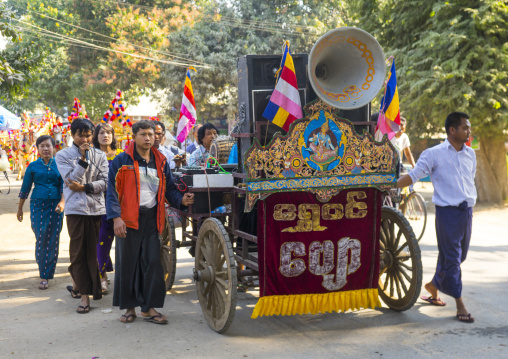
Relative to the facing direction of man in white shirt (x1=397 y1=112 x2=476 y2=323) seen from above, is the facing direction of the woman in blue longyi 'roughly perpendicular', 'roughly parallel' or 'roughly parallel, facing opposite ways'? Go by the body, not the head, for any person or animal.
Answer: roughly parallel

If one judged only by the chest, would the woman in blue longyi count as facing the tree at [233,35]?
no

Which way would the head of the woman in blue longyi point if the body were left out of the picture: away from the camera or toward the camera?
toward the camera

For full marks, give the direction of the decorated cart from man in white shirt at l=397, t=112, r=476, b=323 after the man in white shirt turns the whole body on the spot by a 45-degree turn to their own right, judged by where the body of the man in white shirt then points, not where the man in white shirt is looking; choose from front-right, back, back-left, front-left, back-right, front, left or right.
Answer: front-right

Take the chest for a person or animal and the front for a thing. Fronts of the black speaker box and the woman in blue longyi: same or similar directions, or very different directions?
same or similar directions

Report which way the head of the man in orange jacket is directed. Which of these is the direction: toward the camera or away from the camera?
toward the camera

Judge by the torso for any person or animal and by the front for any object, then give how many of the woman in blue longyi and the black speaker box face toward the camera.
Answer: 2

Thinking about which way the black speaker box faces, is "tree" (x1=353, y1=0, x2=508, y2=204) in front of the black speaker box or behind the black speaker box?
behind

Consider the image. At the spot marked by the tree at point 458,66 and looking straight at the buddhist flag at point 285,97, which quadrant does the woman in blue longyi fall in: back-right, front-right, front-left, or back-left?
front-right

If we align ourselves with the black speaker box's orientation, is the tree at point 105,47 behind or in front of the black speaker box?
behind

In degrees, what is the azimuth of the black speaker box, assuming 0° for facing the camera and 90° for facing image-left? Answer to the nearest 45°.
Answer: approximately 0°

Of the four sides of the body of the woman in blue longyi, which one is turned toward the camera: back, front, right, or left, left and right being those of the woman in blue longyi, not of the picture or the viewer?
front

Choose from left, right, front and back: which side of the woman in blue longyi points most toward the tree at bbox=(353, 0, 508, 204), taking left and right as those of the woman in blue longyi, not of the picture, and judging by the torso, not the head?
left
